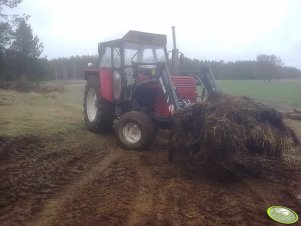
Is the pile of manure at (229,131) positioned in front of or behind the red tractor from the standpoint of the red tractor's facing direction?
in front
